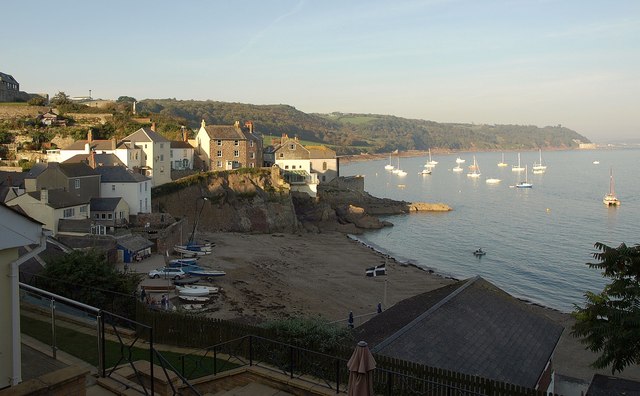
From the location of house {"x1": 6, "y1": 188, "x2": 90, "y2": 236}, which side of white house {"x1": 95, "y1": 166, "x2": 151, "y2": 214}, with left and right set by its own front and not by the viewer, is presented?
right

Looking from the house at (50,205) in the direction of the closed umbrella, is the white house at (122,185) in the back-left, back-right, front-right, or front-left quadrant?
back-left

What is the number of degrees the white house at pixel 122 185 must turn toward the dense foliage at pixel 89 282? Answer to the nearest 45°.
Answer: approximately 45° to its right

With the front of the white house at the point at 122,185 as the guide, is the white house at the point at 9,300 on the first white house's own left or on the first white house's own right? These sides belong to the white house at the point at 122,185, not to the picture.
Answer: on the first white house's own right

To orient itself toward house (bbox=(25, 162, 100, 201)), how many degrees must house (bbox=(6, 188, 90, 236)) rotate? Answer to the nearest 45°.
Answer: approximately 135° to its left

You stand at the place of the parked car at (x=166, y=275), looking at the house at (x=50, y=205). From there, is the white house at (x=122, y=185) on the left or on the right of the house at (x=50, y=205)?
right

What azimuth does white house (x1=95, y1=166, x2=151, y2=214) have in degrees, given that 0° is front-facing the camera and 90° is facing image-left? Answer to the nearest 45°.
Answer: approximately 315°

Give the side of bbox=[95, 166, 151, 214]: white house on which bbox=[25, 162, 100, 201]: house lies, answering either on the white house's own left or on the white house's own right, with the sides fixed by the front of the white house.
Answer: on the white house's own right

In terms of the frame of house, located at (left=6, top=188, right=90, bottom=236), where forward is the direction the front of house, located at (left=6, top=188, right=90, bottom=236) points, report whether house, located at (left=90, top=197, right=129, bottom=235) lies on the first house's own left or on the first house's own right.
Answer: on the first house's own left

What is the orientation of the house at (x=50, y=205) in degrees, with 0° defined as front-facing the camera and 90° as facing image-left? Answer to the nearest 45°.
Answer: approximately 315°
